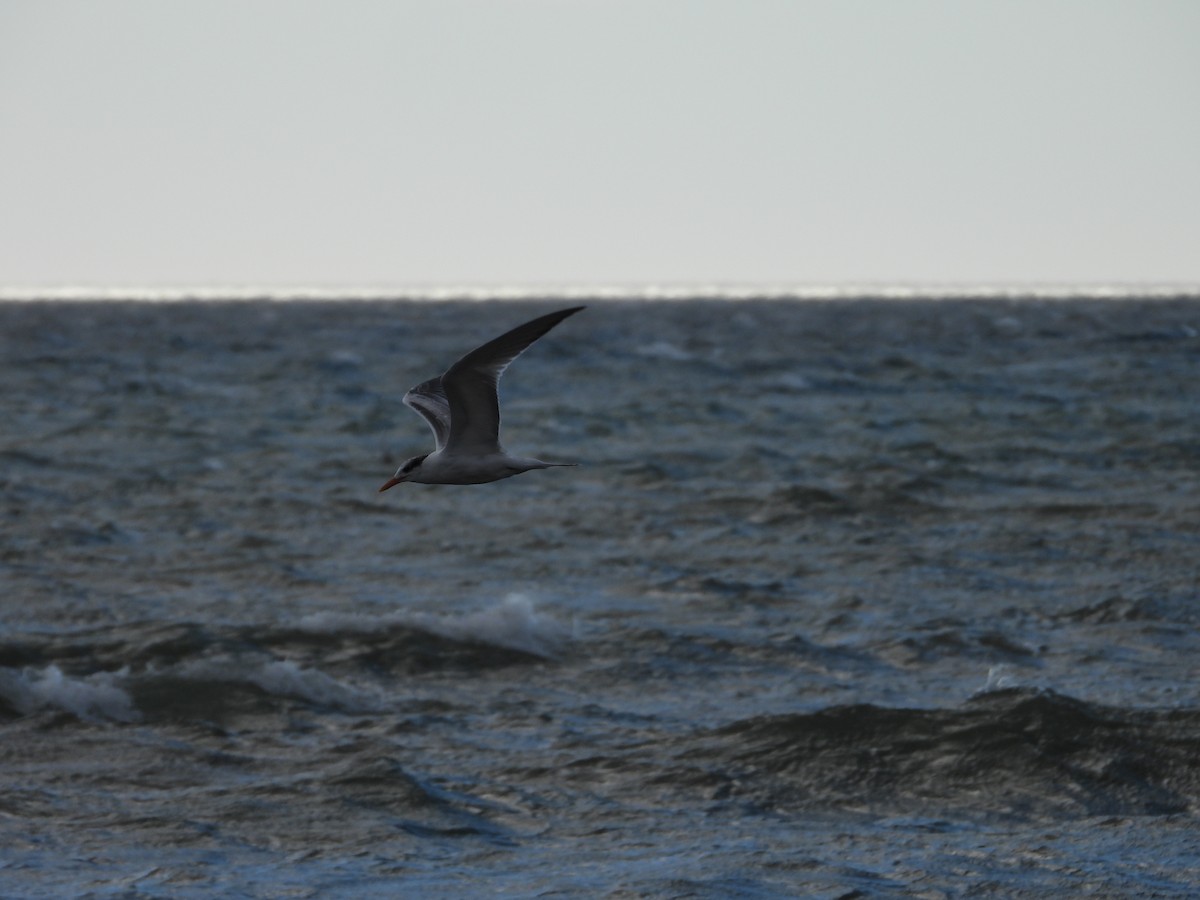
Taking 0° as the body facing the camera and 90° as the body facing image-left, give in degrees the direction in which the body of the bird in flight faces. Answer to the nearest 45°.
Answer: approximately 90°
